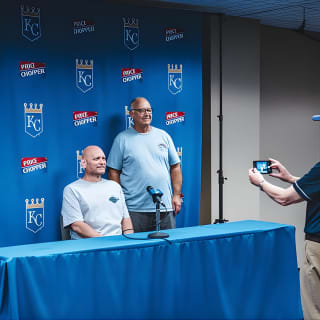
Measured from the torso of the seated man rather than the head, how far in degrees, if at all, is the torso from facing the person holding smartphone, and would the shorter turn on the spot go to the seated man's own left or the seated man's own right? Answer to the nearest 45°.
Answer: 0° — they already face them

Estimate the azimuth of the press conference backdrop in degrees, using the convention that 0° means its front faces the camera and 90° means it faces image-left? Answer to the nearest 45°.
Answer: approximately 315°

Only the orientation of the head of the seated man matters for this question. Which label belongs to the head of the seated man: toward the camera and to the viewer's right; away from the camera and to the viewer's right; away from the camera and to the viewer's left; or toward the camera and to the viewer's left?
toward the camera and to the viewer's right

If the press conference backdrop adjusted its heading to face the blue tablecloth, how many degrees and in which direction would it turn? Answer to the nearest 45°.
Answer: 0° — it already faces it

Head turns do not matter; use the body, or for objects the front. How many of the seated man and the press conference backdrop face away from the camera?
0

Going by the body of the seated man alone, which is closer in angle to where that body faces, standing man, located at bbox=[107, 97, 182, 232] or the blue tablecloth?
the blue tablecloth

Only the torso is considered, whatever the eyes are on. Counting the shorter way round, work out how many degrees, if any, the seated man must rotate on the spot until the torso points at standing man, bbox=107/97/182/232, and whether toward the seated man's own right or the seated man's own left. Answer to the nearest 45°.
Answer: approximately 90° to the seated man's own left

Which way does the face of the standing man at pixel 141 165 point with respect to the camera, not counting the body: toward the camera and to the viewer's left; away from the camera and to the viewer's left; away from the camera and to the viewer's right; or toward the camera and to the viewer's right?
toward the camera and to the viewer's right
